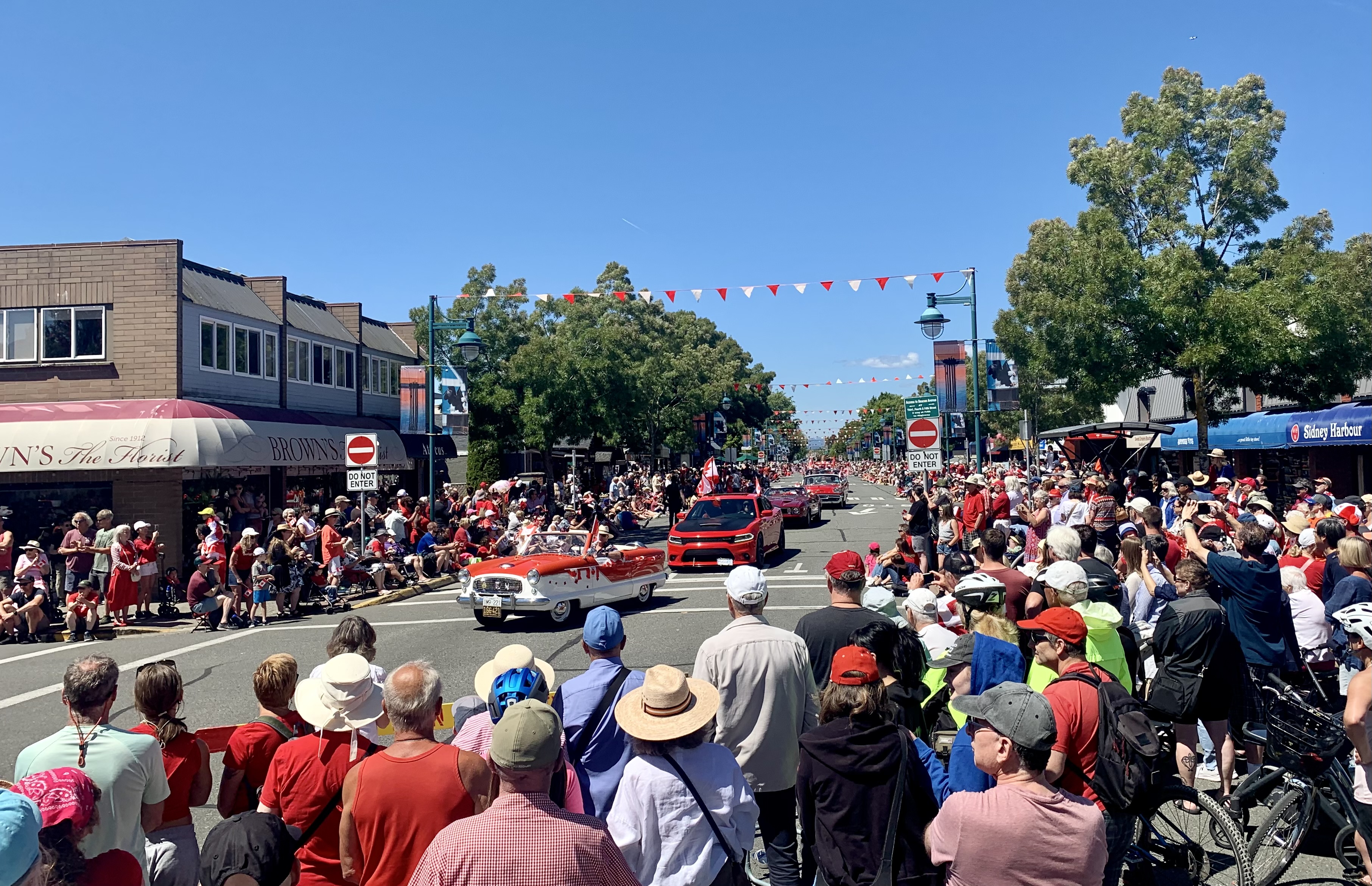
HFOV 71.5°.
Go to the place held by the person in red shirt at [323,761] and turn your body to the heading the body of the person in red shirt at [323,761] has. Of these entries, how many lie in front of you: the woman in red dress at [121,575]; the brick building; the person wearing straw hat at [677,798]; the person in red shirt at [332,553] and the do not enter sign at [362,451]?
4

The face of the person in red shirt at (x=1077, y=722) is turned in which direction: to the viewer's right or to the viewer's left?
to the viewer's left

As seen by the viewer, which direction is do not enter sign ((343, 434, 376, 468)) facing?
toward the camera

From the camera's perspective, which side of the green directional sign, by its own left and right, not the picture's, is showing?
front

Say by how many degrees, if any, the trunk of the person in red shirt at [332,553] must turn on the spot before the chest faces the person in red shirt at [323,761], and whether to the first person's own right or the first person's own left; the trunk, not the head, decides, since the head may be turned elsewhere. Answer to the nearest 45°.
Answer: approximately 90° to the first person's own right

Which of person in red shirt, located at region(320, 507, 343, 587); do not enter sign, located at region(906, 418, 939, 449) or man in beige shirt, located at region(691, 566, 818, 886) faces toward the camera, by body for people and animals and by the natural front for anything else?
the do not enter sign

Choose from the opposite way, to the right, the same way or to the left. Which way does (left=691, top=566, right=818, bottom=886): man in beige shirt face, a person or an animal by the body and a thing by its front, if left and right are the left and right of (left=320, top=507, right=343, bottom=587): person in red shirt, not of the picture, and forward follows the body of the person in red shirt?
to the left

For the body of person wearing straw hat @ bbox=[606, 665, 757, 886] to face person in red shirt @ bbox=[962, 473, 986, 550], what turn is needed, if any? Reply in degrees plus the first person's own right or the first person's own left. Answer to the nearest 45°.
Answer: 0° — they already face them

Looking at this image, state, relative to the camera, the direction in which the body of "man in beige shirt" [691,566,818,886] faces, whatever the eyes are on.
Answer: away from the camera

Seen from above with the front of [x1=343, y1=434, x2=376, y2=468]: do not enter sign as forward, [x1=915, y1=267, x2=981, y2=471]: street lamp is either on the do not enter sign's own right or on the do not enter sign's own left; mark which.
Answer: on the do not enter sign's own left

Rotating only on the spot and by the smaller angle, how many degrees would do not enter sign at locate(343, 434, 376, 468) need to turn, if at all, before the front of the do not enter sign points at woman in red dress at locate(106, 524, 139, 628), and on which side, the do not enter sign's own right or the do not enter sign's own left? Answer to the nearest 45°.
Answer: approximately 45° to the do not enter sign's own right

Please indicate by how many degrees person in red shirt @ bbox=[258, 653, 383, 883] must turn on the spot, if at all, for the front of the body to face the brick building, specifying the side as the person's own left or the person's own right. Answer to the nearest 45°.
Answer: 0° — they already face it

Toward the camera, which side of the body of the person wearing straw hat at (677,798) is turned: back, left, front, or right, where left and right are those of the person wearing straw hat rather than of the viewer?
back

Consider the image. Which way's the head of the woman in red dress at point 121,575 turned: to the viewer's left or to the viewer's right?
to the viewer's right

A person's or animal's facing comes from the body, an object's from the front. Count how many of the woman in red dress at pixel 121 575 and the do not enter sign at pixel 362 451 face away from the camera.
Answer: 0

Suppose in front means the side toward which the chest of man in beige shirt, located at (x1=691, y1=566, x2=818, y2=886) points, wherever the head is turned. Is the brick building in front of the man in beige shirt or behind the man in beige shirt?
in front

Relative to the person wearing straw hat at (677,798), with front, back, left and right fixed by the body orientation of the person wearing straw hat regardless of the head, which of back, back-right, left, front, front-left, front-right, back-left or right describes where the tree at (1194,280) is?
front-right

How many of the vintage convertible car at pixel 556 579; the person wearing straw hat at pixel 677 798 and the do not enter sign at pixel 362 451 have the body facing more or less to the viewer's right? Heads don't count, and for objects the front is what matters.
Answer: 0

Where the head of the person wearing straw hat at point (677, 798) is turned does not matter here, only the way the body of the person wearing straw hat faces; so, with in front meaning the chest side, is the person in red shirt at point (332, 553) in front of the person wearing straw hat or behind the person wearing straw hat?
in front

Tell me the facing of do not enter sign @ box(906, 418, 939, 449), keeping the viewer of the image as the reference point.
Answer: facing the viewer

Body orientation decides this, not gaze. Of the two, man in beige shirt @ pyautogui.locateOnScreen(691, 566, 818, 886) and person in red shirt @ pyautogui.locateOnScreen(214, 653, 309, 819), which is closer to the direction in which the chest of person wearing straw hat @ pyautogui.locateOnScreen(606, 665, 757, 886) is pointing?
the man in beige shirt
